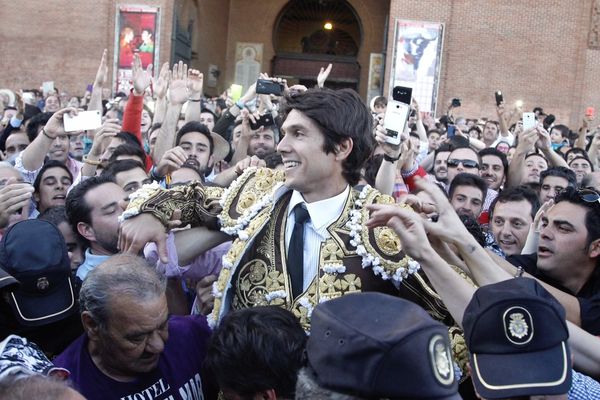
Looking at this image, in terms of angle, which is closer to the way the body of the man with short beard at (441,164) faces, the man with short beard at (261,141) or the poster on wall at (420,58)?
the man with short beard

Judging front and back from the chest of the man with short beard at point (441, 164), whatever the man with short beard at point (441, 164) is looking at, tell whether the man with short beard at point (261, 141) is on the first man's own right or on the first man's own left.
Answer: on the first man's own right

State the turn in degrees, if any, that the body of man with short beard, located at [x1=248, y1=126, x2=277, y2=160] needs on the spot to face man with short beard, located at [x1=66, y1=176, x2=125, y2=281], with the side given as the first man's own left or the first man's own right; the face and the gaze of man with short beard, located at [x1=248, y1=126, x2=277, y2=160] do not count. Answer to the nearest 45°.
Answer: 0° — they already face them

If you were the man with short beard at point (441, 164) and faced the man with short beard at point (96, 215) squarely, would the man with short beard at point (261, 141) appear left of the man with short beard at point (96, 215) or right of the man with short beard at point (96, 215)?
right

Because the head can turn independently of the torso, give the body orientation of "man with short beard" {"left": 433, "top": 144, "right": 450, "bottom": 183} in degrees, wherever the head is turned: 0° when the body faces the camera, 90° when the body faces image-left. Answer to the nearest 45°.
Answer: approximately 0°

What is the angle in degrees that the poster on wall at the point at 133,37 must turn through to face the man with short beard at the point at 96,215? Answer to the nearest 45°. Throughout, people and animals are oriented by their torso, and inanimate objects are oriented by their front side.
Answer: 0° — it already faces them

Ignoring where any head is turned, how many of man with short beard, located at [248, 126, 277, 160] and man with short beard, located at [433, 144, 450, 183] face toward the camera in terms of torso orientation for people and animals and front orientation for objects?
2

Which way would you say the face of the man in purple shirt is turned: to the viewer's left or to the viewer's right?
to the viewer's right
